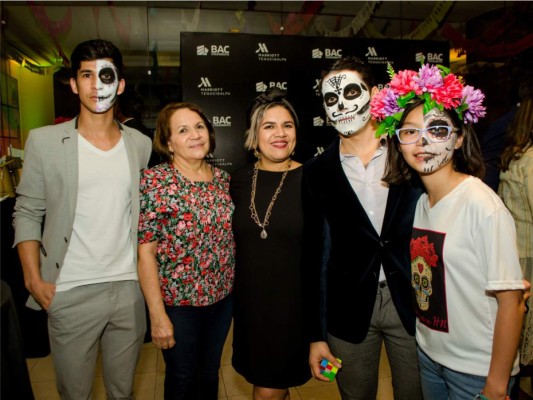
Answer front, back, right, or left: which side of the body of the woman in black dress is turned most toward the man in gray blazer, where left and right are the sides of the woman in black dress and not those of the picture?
right

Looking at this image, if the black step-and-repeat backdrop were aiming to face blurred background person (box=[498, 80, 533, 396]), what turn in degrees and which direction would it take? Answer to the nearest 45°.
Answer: approximately 45° to its left

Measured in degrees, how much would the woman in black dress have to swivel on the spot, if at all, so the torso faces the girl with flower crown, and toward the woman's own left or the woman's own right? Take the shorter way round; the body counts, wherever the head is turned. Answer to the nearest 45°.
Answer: approximately 45° to the woman's own left

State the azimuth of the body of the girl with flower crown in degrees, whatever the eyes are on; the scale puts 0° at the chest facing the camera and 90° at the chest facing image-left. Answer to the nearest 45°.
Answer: approximately 45°

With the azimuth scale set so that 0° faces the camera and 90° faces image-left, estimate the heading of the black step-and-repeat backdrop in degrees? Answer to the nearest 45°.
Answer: approximately 0°

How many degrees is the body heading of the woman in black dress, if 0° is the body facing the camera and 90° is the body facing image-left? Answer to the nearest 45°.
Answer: approximately 0°

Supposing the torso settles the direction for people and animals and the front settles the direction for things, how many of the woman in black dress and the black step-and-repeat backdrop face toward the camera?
2

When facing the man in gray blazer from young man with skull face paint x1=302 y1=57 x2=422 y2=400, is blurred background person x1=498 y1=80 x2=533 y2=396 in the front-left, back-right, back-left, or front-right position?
back-right

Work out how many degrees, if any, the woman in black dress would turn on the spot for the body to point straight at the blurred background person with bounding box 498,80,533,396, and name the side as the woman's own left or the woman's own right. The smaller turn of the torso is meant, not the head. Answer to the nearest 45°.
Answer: approximately 90° to the woman's own left
